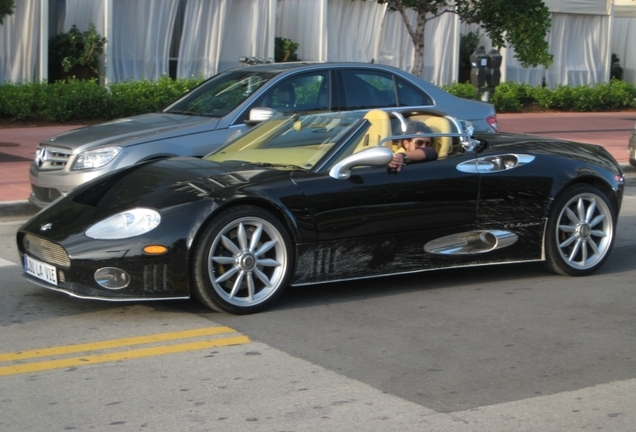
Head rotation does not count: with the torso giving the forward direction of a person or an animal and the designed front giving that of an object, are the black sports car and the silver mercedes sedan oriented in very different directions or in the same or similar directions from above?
same or similar directions

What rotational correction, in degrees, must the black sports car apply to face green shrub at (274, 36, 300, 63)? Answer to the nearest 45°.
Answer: approximately 135° to its right

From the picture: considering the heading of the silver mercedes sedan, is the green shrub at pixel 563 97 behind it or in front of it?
behind

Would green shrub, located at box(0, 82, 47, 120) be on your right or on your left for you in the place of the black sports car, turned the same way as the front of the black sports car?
on your right

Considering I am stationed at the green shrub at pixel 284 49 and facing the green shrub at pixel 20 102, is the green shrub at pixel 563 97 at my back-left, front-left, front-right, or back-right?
back-left

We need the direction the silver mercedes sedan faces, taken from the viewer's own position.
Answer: facing the viewer and to the left of the viewer

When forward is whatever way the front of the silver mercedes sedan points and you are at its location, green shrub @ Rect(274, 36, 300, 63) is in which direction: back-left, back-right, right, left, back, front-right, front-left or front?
back-right

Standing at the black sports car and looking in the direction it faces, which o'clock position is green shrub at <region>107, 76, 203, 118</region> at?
The green shrub is roughly at 4 o'clock from the black sports car.

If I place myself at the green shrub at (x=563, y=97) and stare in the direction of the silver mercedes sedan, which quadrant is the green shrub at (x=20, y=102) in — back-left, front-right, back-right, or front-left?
front-right

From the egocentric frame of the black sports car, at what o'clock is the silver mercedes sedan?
The silver mercedes sedan is roughly at 4 o'clock from the black sports car.

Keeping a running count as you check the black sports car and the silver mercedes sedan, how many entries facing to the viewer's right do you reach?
0
